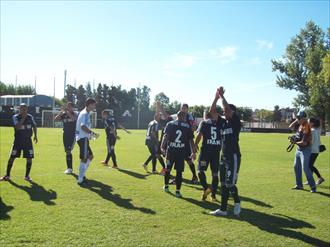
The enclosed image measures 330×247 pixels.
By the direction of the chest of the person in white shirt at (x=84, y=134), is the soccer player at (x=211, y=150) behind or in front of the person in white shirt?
in front

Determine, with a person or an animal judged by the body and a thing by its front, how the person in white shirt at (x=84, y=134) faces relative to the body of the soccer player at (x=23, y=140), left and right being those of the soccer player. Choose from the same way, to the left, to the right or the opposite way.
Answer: to the left

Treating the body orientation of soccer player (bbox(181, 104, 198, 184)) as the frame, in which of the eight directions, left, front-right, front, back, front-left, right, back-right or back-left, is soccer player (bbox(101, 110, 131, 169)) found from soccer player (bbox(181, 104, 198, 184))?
right

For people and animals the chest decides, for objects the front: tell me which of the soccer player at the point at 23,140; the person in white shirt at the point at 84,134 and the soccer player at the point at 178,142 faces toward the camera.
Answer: the soccer player at the point at 23,140

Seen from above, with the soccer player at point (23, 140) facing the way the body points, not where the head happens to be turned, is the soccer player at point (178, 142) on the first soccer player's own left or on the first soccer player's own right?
on the first soccer player's own left

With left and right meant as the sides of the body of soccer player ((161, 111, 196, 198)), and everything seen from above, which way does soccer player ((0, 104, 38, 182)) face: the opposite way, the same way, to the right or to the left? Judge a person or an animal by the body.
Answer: the opposite way

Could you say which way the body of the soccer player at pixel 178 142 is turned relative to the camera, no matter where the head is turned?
away from the camera

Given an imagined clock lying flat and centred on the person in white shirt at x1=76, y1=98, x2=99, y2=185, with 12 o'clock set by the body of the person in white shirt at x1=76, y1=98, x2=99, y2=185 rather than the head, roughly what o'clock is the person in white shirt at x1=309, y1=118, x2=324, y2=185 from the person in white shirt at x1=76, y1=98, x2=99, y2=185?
the person in white shirt at x1=309, y1=118, x2=324, y2=185 is roughly at 12 o'clock from the person in white shirt at x1=76, y1=98, x2=99, y2=185.

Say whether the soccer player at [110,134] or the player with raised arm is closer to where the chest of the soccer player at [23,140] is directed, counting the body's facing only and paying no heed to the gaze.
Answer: the player with raised arm

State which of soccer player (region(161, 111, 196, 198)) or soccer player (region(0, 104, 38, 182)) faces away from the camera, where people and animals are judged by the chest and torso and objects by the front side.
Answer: soccer player (region(161, 111, 196, 198))

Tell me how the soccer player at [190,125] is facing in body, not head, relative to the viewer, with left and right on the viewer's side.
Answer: facing the viewer and to the left of the viewer

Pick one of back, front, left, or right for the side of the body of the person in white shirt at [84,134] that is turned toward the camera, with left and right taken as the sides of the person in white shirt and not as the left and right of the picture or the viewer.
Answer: right

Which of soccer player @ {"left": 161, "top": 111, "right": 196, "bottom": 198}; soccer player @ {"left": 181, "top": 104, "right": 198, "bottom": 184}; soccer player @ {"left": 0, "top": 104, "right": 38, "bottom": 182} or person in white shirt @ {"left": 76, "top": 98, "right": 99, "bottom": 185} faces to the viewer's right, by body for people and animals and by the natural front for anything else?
the person in white shirt

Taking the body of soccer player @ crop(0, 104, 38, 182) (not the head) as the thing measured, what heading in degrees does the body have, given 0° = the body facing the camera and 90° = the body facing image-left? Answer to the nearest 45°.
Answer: approximately 0°
